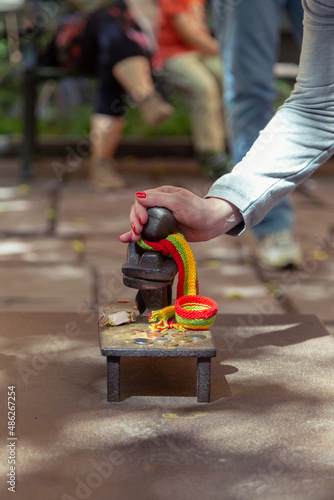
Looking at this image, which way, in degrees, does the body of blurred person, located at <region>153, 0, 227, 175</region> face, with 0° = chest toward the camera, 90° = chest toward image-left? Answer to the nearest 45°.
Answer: approximately 315°

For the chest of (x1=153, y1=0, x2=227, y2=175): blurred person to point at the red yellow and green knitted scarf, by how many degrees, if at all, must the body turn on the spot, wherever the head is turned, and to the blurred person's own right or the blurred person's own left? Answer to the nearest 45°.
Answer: approximately 45° to the blurred person's own right

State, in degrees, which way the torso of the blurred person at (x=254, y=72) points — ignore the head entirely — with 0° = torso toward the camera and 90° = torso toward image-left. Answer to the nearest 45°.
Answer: approximately 0°

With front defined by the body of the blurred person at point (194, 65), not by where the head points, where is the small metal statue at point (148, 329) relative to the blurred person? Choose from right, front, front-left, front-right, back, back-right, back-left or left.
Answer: front-right

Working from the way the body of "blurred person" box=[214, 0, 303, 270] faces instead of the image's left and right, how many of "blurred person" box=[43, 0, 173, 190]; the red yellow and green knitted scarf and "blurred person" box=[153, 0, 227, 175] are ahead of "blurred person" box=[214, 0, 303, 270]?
1

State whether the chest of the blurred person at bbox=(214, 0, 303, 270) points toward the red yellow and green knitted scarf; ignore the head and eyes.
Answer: yes
